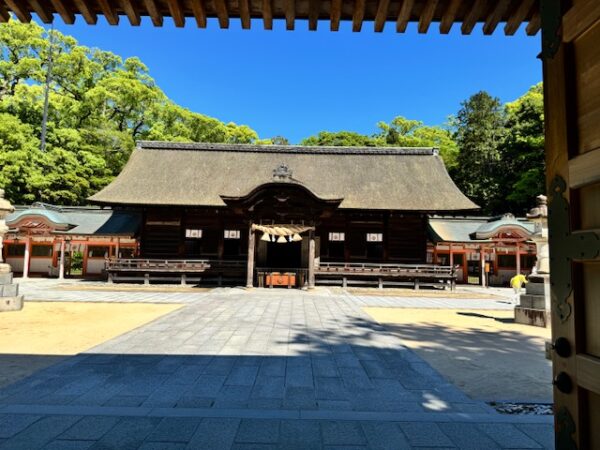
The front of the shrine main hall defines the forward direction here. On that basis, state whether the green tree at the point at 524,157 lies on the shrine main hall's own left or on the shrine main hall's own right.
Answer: on the shrine main hall's own left

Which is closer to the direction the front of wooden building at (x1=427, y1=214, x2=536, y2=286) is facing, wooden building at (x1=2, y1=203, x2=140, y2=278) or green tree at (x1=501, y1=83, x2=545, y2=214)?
the wooden building

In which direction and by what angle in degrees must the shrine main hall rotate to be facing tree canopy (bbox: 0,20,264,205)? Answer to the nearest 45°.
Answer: approximately 135° to its right

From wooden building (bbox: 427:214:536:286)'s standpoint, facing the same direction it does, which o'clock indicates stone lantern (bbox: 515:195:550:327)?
The stone lantern is roughly at 12 o'clock from the wooden building.

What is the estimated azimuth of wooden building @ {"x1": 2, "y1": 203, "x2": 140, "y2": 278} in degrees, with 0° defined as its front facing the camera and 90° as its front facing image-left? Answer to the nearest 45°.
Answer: approximately 0°

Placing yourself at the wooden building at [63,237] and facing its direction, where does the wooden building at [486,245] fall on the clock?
the wooden building at [486,245] is roughly at 10 o'clock from the wooden building at [63,237].

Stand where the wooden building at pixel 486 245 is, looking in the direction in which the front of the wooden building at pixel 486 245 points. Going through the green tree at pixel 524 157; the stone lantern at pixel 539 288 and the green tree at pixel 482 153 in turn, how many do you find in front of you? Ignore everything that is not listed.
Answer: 1

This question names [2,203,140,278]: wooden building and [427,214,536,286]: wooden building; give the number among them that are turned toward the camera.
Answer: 2

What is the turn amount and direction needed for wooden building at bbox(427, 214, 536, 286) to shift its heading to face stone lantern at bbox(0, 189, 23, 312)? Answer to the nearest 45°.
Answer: approximately 45° to its right

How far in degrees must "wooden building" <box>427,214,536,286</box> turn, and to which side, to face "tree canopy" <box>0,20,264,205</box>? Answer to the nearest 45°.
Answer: approximately 90° to its right

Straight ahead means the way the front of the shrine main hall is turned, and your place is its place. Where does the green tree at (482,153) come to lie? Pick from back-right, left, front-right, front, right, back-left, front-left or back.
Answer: back-left

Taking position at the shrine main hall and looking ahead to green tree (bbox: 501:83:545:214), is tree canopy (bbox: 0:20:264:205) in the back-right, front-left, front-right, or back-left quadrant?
back-left

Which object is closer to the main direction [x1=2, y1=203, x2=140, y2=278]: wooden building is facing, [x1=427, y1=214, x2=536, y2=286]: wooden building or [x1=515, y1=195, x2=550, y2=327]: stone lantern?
the stone lantern
